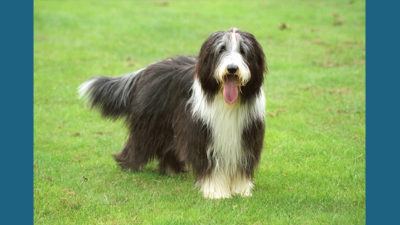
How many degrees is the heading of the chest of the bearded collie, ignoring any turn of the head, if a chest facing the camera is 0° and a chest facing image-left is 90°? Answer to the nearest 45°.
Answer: approximately 315°
